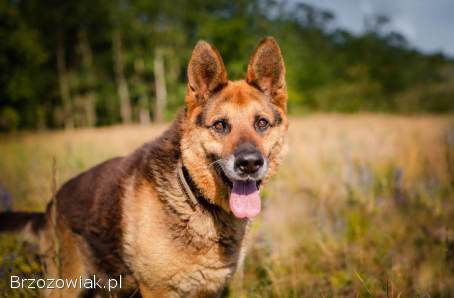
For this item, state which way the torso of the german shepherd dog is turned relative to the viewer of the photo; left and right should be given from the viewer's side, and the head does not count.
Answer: facing the viewer and to the right of the viewer

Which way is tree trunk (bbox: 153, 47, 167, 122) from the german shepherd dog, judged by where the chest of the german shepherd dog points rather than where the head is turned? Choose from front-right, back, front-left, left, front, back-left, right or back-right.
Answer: back-left

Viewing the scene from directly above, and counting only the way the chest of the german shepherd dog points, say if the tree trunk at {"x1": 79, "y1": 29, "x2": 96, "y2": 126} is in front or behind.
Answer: behind

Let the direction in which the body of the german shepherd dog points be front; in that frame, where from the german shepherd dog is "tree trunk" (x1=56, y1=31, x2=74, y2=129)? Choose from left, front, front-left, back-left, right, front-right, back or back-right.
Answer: back-left

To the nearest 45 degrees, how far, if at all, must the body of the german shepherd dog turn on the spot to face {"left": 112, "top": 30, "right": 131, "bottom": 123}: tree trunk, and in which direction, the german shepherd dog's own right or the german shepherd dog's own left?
approximately 135° to the german shepherd dog's own left
